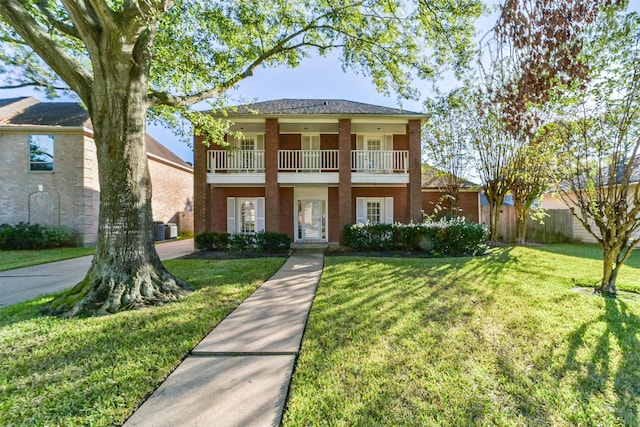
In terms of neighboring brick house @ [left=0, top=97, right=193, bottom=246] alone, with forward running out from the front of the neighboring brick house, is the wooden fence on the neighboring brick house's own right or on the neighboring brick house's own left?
on the neighboring brick house's own left

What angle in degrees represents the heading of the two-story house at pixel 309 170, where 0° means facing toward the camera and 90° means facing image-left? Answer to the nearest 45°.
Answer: approximately 0°

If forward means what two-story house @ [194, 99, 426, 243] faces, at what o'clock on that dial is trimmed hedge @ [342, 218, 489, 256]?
The trimmed hedge is roughly at 10 o'clock from the two-story house.

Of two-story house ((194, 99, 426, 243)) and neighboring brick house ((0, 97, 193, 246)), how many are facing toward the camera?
2

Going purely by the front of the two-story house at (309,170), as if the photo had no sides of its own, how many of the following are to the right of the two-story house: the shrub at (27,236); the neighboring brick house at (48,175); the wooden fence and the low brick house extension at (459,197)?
2

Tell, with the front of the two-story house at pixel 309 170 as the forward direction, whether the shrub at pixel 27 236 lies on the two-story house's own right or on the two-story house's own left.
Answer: on the two-story house's own right
